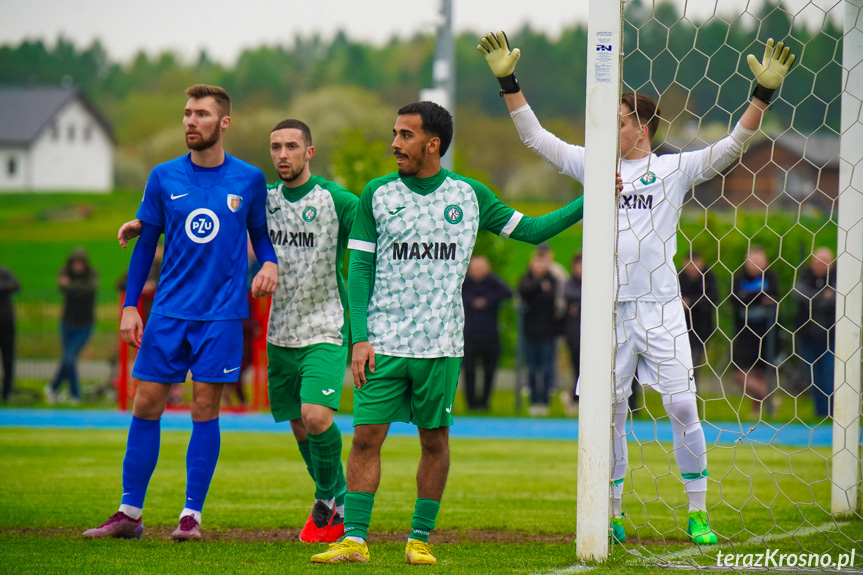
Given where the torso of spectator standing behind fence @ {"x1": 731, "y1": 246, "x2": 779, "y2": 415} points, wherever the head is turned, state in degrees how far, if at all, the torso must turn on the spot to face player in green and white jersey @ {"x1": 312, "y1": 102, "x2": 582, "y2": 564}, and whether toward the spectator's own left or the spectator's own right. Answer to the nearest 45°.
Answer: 0° — they already face them

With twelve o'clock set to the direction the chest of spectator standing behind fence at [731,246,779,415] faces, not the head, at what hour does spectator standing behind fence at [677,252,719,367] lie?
spectator standing behind fence at [677,252,719,367] is roughly at 2 o'clock from spectator standing behind fence at [731,246,779,415].

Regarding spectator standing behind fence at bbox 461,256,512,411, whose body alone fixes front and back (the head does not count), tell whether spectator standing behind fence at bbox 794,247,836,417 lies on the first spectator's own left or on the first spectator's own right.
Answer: on the first spectator's own left

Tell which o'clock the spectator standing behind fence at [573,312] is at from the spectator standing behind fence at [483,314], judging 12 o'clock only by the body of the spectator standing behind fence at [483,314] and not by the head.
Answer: the spectator standing behind fence at [573,312] is roughly at 9 o'clock from the spectator standing behind fence at [483,314].
